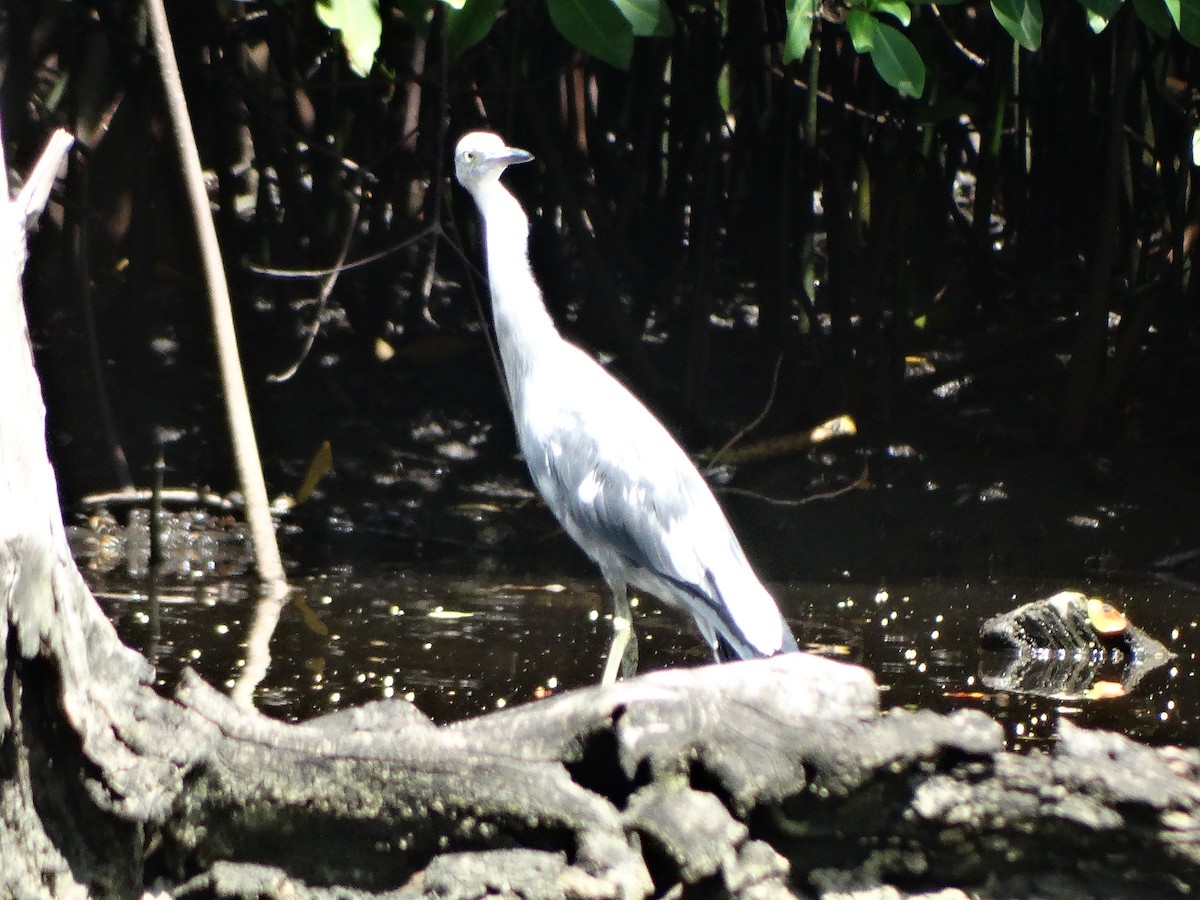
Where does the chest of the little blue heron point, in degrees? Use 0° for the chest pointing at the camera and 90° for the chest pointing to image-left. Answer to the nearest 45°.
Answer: approximately 90°
